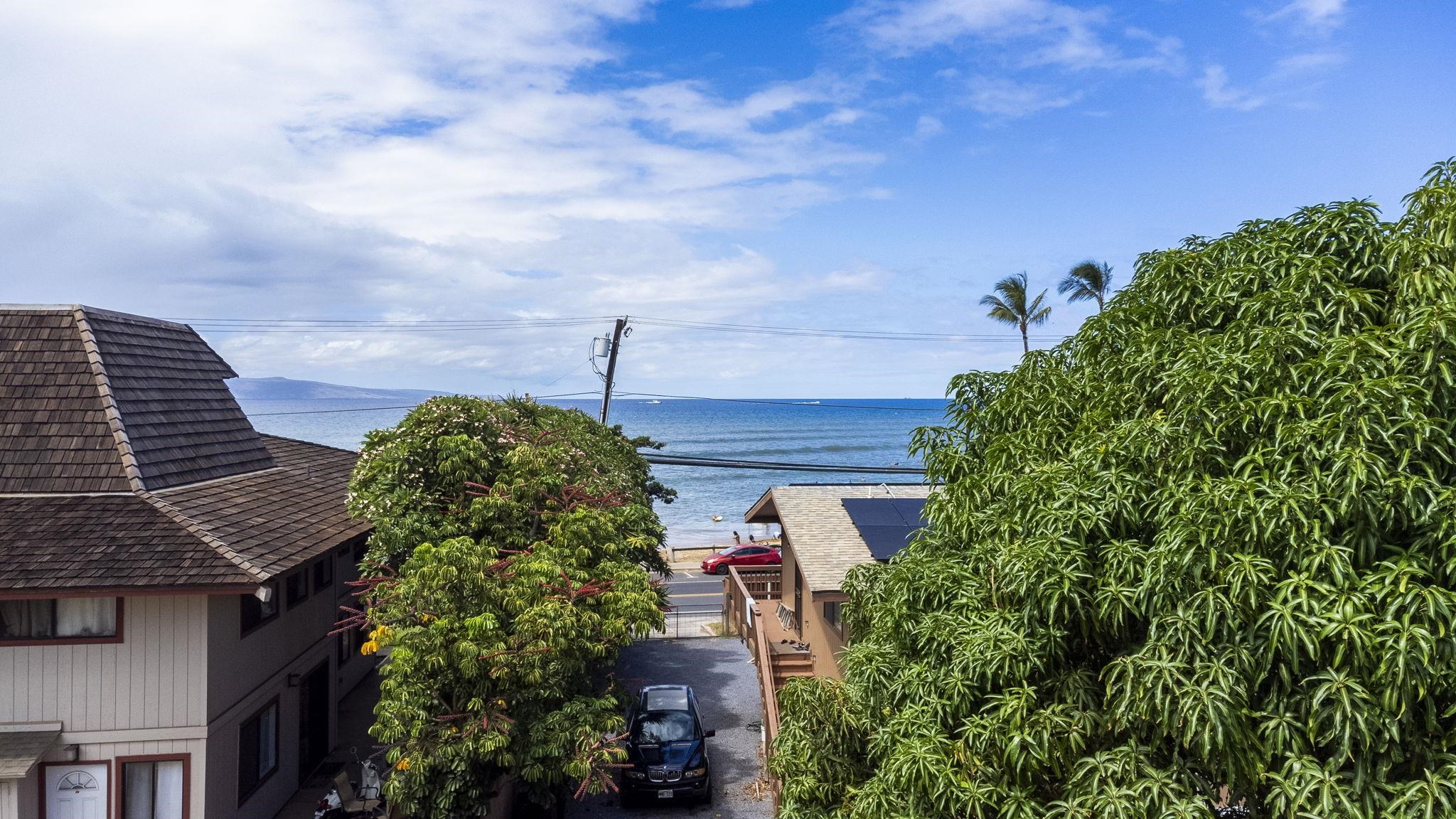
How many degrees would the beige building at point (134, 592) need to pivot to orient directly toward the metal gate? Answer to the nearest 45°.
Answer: approximately 135° to its left

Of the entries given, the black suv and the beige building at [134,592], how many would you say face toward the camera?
2

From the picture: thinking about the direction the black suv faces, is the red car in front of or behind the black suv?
behind

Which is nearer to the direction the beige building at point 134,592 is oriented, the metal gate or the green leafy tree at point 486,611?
the green leafy tree

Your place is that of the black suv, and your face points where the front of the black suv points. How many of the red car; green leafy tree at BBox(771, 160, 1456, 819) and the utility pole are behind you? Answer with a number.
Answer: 2

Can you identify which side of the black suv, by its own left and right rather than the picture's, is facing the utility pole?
back

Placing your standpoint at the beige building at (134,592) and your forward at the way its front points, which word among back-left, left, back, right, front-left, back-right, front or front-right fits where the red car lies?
back-left

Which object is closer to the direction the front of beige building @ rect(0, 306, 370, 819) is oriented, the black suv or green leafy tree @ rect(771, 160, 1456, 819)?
the green leafy tree

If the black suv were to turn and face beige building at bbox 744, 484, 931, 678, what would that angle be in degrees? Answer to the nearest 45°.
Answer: approximately 135° to its left

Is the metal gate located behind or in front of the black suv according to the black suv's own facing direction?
behind

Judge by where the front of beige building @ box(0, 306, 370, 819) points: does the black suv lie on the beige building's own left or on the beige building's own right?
on the beige building's own left

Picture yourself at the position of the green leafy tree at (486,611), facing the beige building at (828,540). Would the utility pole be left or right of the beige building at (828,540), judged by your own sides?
left

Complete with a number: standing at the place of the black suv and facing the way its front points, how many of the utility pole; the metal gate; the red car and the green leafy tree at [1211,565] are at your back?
3
